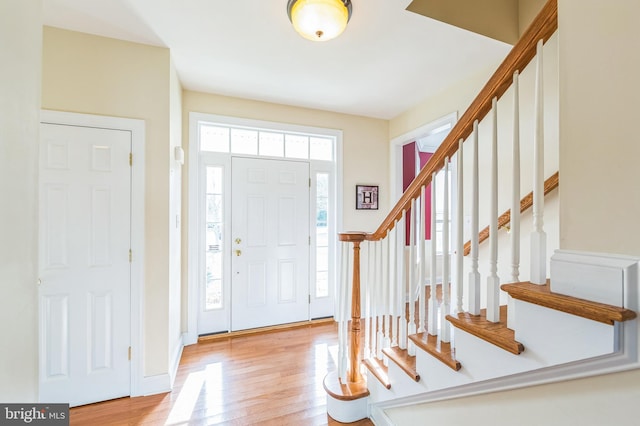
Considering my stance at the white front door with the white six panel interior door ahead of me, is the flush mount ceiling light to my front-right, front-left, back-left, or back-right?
front-left

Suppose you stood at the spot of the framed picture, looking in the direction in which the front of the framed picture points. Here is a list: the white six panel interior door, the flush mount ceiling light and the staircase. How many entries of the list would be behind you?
0

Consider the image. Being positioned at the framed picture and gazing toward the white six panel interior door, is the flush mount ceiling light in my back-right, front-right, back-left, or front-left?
front-left

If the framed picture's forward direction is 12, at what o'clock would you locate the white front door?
The white front door is roughly at 2 o'clock from the framed picture.

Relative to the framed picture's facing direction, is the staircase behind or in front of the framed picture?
in front

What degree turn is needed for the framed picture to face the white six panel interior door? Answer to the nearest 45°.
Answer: approximately 45° to its right

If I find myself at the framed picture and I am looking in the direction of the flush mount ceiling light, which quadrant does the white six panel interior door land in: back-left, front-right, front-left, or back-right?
front-right

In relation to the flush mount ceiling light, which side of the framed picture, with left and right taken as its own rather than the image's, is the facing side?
front

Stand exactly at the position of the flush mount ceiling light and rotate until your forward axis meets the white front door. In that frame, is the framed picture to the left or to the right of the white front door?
right

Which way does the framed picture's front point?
toward the camera

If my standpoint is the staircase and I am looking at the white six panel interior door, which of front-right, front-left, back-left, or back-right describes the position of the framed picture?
front-right
